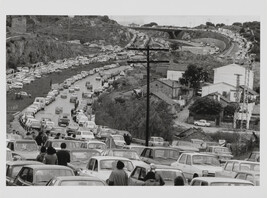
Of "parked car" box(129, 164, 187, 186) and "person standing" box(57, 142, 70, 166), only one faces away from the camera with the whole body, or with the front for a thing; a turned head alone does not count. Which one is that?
the person standing

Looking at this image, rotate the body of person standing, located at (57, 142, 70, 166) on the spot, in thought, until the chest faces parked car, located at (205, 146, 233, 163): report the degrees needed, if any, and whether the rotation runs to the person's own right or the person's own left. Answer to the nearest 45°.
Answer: approximately 45° to the person's own right

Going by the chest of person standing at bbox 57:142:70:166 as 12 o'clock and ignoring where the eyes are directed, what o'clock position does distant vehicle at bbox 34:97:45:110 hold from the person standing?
The distant vehicle is roughly at 12 o'clock from the person standing.

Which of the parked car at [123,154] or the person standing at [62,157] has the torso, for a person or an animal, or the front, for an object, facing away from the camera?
the person standing

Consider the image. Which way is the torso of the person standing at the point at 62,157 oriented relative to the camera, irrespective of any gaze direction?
away from the camera

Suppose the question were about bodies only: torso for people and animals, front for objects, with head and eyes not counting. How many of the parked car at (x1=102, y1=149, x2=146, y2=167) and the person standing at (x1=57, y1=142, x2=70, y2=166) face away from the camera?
1

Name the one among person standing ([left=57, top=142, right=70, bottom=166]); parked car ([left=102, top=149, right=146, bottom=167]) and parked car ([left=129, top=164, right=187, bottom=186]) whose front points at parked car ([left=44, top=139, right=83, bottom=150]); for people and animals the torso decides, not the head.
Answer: the person standing
